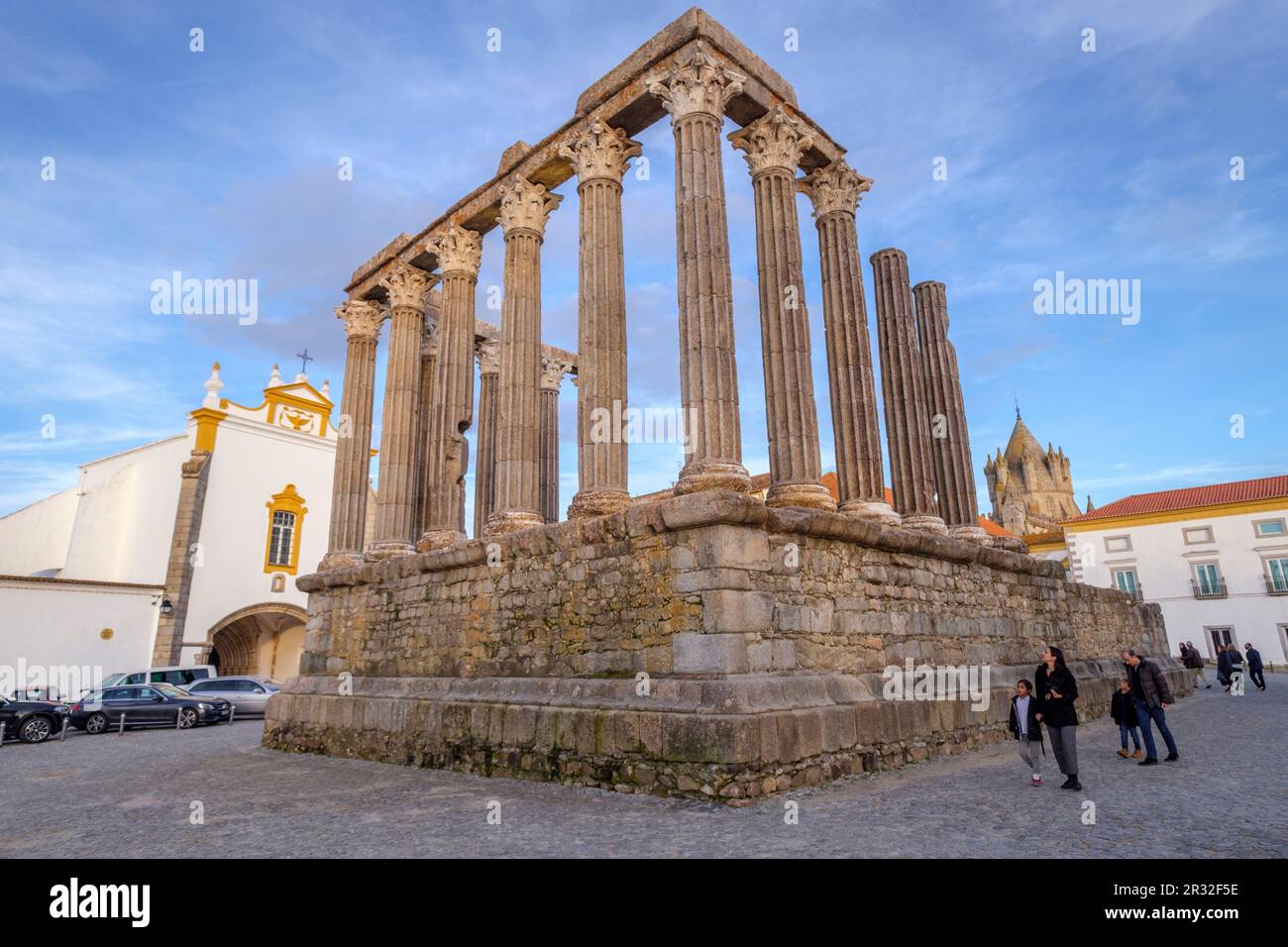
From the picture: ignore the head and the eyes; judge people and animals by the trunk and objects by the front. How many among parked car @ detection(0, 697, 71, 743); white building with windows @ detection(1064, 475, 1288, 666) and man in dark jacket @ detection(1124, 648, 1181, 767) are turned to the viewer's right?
1

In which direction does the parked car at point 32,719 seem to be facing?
to the viewer's right

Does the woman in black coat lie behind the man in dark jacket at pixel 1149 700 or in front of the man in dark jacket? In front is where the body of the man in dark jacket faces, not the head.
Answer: in front

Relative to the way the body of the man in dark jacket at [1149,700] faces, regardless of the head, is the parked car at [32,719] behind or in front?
in front

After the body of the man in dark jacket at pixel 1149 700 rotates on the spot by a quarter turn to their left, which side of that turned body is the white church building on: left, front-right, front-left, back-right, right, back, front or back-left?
back-right

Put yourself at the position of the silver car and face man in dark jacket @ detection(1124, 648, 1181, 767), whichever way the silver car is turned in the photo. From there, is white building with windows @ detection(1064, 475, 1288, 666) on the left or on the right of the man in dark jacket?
left

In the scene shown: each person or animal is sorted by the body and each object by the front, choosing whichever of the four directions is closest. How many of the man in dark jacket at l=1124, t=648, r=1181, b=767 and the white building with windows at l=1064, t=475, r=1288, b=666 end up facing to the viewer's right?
0

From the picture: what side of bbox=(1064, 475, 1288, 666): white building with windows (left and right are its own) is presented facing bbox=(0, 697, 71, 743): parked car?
front
